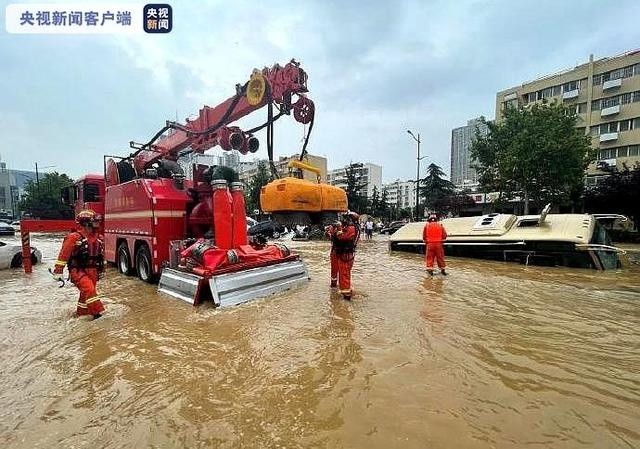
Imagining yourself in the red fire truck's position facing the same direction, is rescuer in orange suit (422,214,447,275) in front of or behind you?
behind

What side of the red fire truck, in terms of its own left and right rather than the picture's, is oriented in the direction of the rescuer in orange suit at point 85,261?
left

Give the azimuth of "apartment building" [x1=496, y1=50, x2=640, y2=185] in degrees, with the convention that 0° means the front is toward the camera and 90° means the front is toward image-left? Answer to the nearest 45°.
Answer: approximately 45°

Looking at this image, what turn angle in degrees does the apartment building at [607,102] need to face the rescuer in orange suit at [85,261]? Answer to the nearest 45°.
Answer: approximately 45° to its left

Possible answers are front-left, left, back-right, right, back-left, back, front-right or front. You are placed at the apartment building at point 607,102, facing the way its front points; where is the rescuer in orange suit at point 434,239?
front-left

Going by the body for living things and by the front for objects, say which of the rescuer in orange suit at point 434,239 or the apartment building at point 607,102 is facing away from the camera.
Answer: the rescuer in orange suit

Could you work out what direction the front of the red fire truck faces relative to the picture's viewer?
facing away from the viewer and to the left of the viewer
